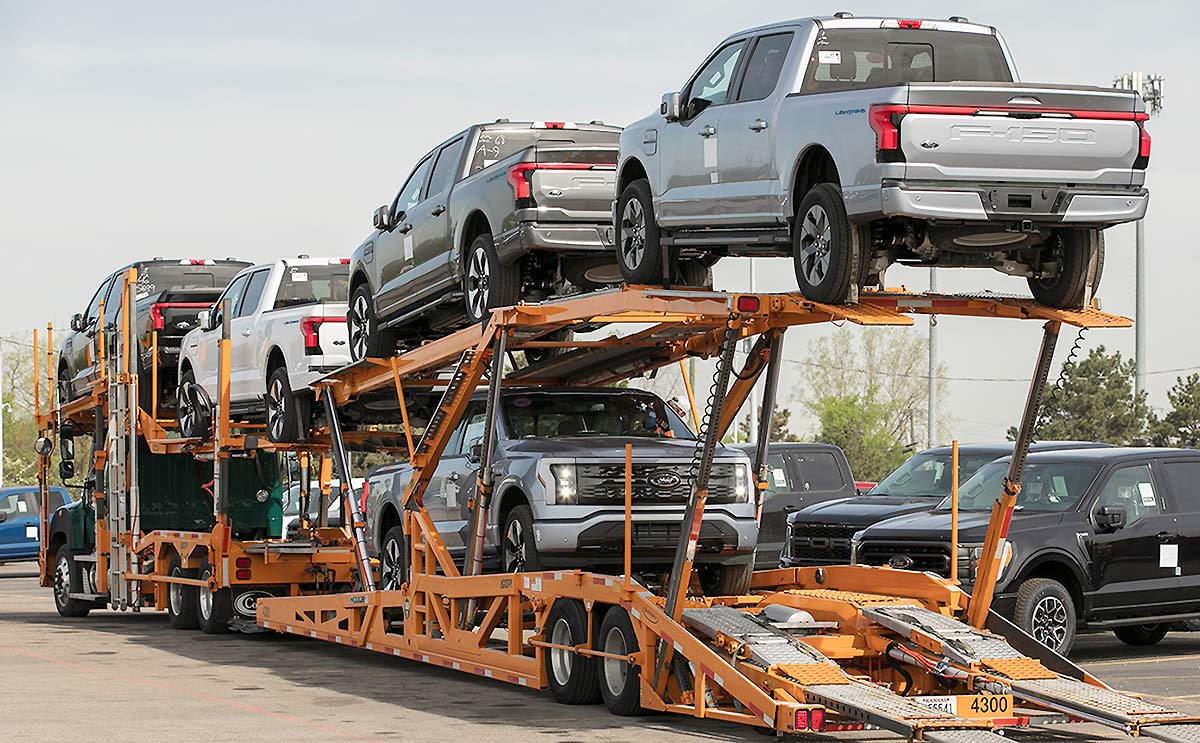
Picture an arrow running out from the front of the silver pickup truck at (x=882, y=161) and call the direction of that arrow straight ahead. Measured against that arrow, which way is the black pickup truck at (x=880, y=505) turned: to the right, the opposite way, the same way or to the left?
to the left

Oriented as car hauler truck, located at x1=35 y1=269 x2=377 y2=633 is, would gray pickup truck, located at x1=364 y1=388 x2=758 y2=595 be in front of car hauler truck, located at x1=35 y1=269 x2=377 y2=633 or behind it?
behind

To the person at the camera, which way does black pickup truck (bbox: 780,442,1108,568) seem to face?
facing the viewer and to the left of the viewer

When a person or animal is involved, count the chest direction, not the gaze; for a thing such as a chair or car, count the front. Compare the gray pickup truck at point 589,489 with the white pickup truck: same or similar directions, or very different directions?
very different directions

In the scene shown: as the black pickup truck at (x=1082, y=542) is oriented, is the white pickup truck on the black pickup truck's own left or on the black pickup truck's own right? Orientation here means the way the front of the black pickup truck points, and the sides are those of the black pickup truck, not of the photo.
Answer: on the black pickup truck's own right

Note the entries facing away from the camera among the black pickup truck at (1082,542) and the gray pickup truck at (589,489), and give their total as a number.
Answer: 0

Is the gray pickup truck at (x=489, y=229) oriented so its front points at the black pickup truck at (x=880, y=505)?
no

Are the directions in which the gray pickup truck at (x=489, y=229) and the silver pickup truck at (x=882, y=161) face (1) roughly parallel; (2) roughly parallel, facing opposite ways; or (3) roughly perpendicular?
roughly parallel

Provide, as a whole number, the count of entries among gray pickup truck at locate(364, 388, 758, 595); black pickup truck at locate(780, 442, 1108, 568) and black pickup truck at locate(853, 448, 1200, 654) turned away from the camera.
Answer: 0

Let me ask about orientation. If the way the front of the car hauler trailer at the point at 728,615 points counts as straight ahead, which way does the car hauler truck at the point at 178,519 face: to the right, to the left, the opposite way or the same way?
the same way

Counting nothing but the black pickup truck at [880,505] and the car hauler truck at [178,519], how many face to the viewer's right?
0

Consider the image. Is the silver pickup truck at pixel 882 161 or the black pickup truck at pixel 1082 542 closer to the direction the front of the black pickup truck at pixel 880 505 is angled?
the silver pickup truck

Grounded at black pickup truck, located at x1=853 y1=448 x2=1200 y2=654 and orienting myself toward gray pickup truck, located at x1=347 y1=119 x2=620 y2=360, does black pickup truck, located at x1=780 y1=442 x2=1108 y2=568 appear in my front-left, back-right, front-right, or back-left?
front-right

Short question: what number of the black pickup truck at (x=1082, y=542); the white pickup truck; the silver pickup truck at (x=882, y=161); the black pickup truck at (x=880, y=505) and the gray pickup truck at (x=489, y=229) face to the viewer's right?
0

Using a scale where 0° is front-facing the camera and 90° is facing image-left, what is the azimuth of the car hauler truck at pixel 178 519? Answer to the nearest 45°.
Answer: approximately 135°

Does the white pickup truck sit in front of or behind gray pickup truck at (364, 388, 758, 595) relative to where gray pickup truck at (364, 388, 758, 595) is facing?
behind

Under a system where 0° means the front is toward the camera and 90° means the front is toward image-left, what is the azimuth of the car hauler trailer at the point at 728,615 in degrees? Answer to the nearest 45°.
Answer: approximately 135°

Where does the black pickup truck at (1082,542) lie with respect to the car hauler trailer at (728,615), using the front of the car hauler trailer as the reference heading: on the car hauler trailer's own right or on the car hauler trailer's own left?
on the car hauler trailer's own right
